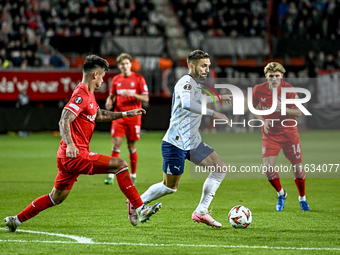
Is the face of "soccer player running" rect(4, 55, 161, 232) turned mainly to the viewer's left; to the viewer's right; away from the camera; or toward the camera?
to the viewer's right

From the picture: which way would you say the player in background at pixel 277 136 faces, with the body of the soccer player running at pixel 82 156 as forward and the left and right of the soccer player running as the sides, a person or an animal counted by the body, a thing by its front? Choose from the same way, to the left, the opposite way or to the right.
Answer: to the right

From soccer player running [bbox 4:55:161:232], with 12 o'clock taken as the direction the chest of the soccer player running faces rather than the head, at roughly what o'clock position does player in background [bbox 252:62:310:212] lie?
The player in background is roughly at 11 o'clock from the soccer player running.

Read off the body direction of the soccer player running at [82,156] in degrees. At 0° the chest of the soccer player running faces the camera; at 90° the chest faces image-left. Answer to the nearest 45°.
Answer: approximately 270°

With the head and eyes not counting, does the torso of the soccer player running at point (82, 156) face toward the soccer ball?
yes

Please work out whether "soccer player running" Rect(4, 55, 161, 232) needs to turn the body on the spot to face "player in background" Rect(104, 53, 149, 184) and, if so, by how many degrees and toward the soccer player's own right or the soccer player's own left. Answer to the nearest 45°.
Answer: approximately 90° to the soccer player's own left

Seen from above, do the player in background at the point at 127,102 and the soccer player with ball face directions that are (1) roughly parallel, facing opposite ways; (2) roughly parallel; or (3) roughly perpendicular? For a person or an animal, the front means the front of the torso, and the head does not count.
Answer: roughly perpendicular

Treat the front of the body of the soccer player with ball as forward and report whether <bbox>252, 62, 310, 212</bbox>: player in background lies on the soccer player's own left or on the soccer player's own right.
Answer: on the soccer player's own left

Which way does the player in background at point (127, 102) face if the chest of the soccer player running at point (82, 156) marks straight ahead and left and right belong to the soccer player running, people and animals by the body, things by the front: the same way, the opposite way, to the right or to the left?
to the right
